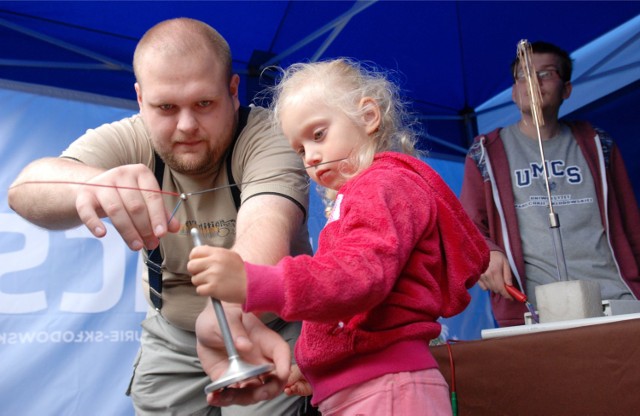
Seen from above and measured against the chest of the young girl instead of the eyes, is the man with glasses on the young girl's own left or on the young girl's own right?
on the young girl's own right

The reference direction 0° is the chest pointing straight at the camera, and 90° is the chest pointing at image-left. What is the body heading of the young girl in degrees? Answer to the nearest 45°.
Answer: approximately 90°

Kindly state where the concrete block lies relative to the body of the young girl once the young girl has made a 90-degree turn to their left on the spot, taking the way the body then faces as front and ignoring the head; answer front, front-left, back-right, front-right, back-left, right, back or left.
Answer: back-left

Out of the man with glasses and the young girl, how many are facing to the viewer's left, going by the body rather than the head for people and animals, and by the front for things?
1

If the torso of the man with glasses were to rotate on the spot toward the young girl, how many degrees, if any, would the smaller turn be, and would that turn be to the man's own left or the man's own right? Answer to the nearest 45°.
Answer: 0° — they already face them

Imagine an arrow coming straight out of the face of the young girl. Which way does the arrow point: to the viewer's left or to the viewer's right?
to the viewer's left

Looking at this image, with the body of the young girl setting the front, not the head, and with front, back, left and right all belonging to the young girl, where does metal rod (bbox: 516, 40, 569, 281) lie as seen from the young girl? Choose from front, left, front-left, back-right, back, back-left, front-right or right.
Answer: back-right
